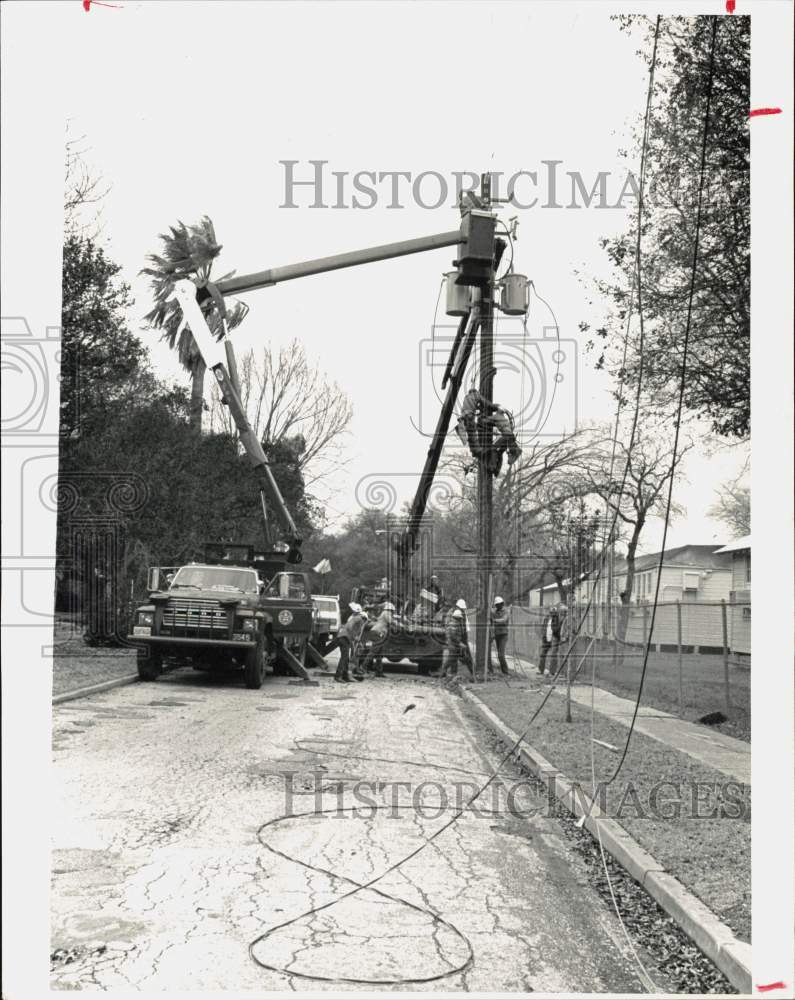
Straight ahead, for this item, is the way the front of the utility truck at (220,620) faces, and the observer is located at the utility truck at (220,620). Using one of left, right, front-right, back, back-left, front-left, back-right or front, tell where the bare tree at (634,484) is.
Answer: left

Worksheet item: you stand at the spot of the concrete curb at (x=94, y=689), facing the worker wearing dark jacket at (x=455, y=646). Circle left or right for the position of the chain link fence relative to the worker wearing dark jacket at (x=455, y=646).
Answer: right

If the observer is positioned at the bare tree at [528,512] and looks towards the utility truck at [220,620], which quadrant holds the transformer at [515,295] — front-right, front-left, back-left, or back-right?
front-left

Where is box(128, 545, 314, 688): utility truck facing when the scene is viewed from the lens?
facing the viewer and to the left of the viewer

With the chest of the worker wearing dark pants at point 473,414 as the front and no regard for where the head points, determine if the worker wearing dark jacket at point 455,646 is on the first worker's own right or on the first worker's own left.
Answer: on the first worker's own left

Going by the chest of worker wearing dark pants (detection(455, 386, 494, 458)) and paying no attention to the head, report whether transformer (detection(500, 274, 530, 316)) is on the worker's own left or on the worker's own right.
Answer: on the worker's own right

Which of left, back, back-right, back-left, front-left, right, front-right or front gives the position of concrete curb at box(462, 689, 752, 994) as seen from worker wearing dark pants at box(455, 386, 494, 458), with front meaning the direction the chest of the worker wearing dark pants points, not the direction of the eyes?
right
